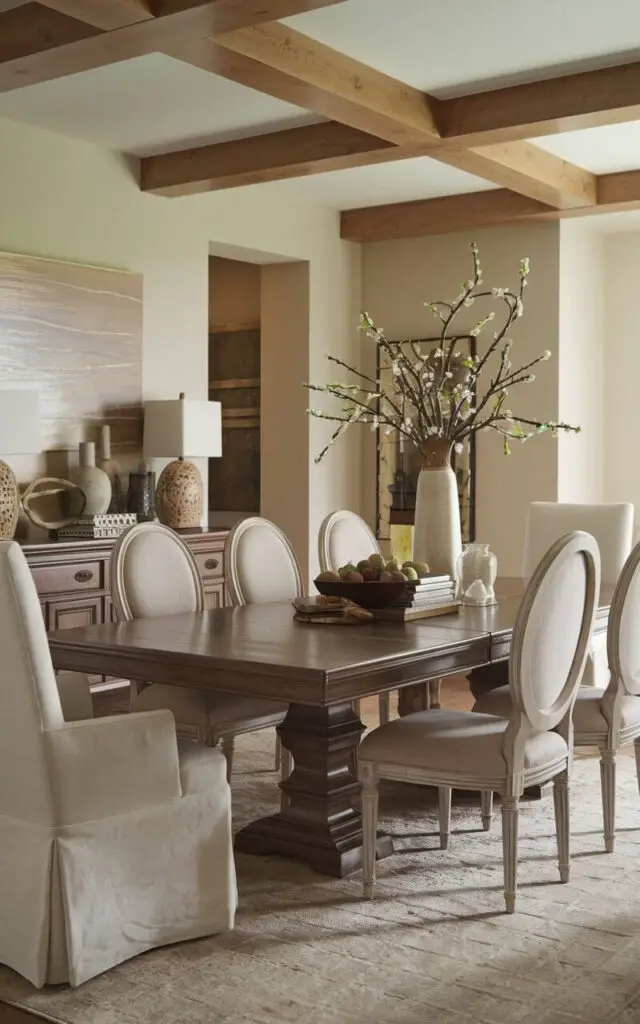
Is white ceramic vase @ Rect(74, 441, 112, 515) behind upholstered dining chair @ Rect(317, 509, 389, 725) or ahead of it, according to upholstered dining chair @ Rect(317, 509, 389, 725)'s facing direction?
behind

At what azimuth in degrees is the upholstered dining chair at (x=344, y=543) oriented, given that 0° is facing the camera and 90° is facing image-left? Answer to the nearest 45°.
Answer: approximately 315°

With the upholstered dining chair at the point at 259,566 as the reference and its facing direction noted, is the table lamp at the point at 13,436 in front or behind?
behind

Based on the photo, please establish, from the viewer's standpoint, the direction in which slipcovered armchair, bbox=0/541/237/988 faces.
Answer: facing away from the viewer and to the right of the viewer

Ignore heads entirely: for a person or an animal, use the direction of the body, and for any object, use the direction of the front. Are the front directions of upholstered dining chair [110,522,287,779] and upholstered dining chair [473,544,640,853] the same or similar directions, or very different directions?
very different directions

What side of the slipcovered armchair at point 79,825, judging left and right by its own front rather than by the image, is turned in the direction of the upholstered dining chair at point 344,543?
front

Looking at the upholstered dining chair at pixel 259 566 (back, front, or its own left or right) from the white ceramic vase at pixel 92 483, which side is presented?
back

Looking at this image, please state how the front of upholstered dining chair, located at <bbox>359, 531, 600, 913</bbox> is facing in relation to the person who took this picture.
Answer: facing away from the viewer and to the left of the viewer

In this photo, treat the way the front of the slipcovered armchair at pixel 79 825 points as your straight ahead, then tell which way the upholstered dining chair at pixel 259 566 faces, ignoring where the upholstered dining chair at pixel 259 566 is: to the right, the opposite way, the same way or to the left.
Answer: to the right

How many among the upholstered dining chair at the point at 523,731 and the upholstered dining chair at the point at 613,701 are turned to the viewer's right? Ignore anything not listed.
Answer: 0

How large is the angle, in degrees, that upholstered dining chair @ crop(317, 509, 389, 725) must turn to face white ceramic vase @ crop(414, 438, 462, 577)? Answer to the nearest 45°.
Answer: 0° — it already faces it

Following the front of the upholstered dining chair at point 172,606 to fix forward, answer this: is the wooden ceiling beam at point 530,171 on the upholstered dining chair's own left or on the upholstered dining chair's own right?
on the upholstered dining chair's own left

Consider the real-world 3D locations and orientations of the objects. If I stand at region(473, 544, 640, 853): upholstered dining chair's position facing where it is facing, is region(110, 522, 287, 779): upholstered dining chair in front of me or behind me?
in front

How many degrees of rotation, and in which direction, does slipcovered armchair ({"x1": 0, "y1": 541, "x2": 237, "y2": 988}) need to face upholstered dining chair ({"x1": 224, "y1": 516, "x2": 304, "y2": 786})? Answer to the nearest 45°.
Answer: approximately 45° to its left

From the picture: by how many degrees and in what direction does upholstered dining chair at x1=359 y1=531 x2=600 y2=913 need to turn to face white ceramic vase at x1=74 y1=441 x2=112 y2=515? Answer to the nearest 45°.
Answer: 0° — it already faces it
